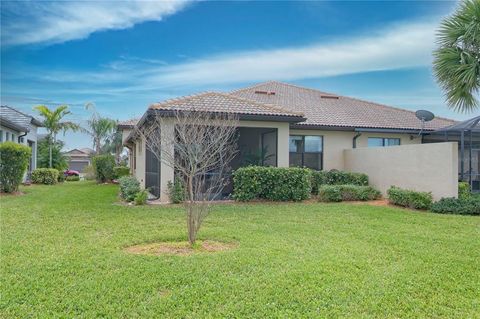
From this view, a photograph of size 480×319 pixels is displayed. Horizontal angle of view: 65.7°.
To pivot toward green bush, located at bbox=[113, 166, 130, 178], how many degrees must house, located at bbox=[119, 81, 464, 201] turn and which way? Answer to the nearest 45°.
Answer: approximately 45° to its left

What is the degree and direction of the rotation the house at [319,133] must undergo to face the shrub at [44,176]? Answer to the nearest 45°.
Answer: approximately 90° to its left

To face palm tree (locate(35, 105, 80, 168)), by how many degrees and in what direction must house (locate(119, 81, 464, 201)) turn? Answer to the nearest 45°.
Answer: approximately 45° to its left

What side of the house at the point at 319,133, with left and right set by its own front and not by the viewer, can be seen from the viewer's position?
back

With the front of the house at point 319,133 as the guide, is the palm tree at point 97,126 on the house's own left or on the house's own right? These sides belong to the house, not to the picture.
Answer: on the house's own left
